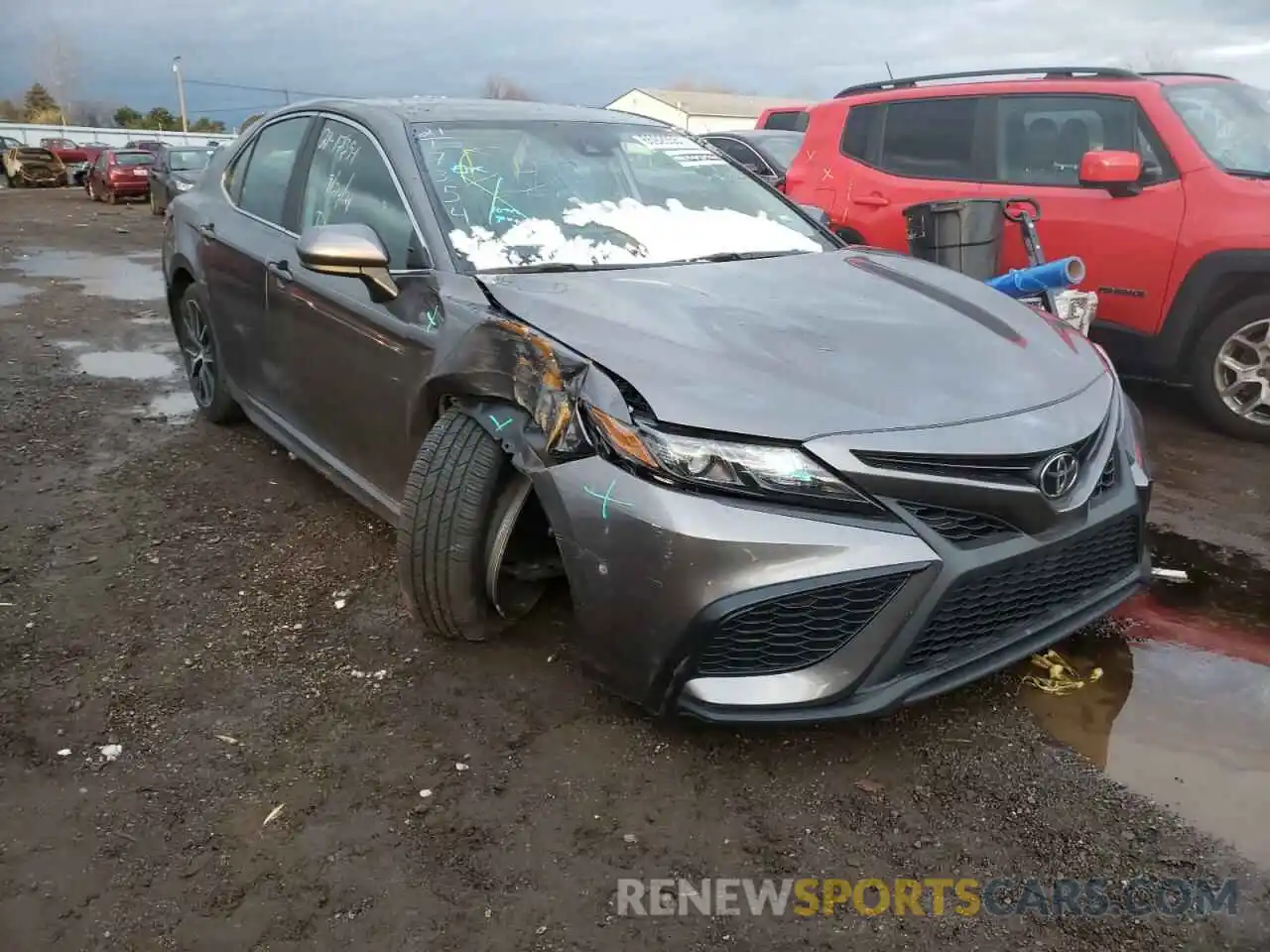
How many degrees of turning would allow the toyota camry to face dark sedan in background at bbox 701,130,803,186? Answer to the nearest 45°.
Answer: approximately 135° to its left

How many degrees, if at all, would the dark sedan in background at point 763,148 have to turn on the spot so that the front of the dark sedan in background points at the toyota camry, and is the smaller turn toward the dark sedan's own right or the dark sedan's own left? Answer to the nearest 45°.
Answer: approximately 45° to the dark sedan's own right

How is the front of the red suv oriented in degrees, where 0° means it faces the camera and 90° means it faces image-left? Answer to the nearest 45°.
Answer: approximately 315°

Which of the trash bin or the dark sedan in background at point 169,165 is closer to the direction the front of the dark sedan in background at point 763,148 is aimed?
the trash bin

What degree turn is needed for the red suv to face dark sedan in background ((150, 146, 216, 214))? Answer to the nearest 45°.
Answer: approximately 180°

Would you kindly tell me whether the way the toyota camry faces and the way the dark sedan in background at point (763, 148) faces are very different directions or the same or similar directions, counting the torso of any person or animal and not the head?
same or similar directions

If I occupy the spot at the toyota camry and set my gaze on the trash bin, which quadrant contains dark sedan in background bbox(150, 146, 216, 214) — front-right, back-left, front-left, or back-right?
front-left

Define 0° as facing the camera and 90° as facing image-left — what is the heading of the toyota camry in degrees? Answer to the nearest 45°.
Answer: approximately 315°

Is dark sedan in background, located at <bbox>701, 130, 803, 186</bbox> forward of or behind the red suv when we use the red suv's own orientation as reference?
behind

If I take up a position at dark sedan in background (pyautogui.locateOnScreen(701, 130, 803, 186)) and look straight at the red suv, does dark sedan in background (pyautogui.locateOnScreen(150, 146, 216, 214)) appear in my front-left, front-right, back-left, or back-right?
back-right

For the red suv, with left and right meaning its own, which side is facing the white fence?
back

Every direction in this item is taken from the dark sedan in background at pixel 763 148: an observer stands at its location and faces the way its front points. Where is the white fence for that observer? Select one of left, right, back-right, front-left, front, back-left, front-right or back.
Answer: back

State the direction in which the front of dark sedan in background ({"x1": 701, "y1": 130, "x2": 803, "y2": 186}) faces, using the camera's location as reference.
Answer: facing the viewer and to the right of the viewer

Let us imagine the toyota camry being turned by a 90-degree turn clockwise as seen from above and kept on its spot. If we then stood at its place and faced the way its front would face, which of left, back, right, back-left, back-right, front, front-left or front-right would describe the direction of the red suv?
back
